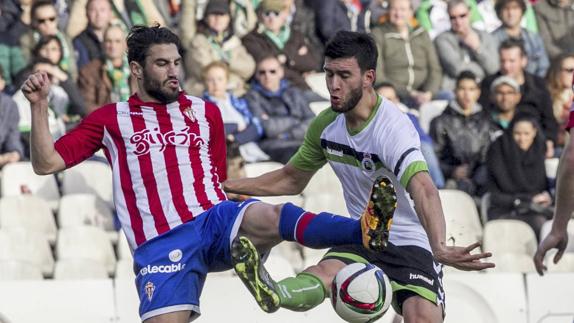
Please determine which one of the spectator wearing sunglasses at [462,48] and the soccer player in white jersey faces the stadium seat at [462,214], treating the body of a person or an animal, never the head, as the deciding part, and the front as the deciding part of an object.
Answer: the spectator wearing sunglasses

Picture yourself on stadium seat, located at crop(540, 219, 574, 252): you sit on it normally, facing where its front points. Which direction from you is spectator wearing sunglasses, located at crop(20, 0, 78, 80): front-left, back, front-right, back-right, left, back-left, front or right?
right

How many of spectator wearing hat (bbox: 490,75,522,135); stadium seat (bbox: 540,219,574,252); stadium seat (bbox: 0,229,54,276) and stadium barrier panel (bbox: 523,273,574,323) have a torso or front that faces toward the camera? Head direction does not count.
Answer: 4

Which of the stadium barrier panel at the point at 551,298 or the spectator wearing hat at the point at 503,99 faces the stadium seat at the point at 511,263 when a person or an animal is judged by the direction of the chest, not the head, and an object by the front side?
the spectator wearing hat

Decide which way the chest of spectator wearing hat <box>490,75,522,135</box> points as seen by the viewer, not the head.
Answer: toward the camera

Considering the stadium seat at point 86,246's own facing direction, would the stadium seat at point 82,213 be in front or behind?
behind

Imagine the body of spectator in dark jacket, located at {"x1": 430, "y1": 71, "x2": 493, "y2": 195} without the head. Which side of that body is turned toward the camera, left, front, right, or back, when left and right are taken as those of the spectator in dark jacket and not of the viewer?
front

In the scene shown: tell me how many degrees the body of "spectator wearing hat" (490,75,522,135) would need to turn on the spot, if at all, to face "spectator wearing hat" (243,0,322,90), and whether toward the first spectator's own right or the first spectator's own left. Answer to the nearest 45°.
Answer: approximately 90° to the first spectator's own right

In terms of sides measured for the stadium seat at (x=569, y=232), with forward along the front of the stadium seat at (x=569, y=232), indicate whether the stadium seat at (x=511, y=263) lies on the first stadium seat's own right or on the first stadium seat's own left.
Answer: on the first stadium seat's own right

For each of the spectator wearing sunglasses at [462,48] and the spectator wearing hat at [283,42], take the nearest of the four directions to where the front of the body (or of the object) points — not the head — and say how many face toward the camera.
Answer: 2

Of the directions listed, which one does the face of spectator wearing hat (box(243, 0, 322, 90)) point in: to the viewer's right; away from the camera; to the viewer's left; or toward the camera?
toward the camera

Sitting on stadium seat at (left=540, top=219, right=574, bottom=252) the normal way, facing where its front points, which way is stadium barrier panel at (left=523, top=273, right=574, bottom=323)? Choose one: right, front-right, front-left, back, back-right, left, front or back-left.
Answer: front

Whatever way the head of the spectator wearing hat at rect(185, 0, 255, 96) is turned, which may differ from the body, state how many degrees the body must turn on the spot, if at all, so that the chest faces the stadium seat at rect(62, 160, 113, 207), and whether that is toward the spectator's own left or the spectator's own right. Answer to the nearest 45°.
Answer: approximately 45° to the spectator's own right

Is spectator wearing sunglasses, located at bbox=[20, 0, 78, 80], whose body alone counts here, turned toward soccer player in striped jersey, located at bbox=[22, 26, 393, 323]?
yes

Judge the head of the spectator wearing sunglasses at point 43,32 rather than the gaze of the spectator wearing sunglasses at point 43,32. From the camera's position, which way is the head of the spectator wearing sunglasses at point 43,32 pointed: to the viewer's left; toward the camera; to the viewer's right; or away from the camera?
toward the camera

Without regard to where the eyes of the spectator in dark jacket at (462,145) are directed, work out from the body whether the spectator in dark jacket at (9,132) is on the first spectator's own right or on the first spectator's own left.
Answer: on the first spectator's own right
